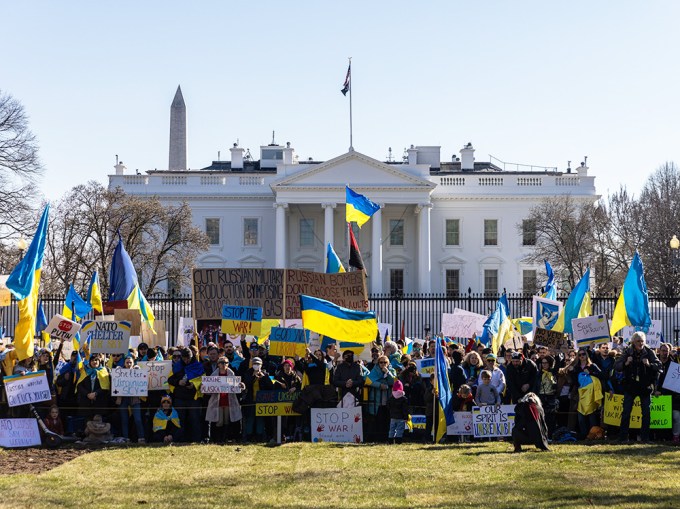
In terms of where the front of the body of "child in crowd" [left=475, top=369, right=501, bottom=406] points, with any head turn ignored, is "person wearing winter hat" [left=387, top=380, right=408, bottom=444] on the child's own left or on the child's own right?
on the child's own right

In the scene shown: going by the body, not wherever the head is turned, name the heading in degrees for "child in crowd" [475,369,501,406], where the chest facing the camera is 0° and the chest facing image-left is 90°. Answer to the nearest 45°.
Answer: approximately 0°
